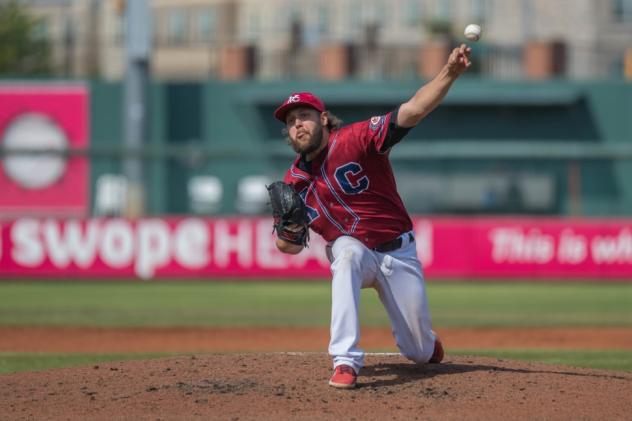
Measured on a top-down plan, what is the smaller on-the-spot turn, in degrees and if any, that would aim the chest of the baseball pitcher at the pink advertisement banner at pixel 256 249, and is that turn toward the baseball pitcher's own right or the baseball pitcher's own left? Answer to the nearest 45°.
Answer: approximately 135° to the baseball pitcher's own right

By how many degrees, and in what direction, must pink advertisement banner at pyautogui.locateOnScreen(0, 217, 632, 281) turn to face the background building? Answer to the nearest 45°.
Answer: approximately 180°

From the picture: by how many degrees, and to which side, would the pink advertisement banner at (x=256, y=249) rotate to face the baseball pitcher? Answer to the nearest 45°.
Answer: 0° — it already faces them

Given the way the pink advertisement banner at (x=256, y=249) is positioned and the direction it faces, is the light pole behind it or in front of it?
behind

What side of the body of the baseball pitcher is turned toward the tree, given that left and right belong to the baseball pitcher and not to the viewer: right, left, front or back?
right

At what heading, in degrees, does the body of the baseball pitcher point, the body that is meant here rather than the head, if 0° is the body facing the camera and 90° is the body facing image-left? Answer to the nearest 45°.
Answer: approximately 45°

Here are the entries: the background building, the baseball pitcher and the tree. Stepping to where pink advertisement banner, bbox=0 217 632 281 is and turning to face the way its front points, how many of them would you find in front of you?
1

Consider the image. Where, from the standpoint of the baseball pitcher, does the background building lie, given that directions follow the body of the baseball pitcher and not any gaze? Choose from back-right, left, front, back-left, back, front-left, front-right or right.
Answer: back-right

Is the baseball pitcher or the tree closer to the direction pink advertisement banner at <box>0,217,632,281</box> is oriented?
the baseball pitcher

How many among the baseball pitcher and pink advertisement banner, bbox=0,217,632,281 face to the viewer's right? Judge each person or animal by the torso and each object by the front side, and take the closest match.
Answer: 0

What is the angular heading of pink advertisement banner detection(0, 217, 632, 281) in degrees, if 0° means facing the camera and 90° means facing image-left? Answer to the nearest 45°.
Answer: approximately 0°

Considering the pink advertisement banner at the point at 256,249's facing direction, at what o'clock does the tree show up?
The tree is roughly at 5 o'clock from the pink advertisement banner.
